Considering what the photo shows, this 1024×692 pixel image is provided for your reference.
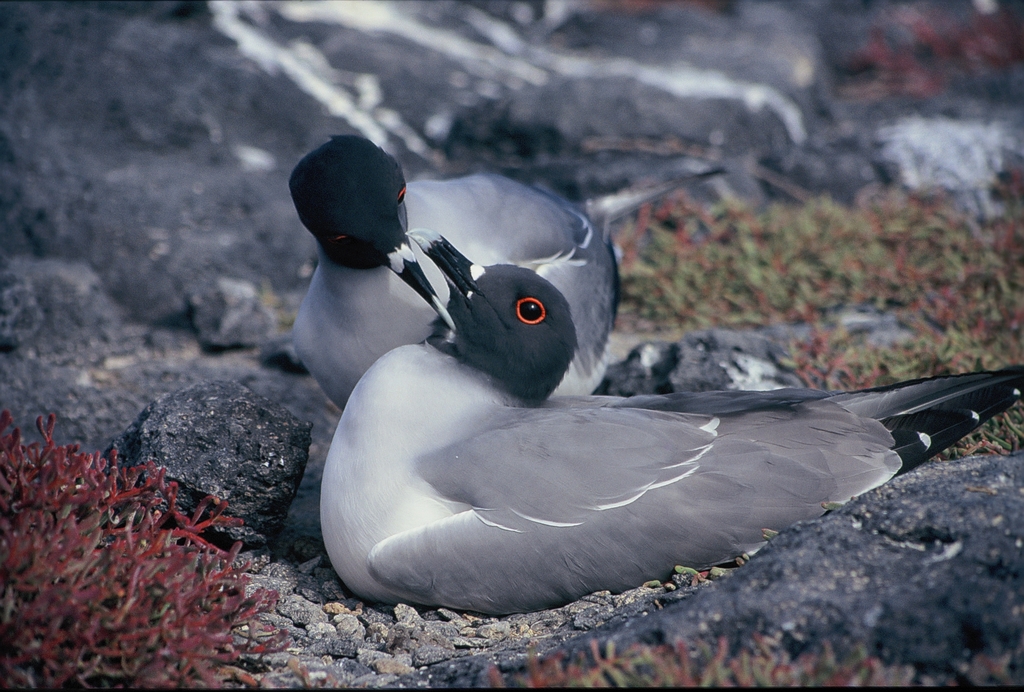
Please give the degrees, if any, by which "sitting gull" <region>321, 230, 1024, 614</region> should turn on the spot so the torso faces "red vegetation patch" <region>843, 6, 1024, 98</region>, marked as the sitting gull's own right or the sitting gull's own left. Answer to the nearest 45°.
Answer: approximately 90° to the sitting gull's own right

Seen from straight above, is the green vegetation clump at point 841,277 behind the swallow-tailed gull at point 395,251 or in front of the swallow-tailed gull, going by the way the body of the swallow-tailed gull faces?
behind

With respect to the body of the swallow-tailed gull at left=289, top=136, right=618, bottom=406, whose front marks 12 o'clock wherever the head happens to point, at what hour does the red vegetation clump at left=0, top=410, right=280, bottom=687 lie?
The red vegetation clump is roughly at 11 o'clock from the swallow-tailed gull.

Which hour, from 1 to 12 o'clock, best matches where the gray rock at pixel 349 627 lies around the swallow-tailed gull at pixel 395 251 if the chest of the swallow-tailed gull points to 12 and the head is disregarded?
The gray rock is roughly at 10 o'clock from the swallow-tailed gull.

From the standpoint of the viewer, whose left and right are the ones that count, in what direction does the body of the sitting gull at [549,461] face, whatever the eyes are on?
facing to the left of the viewer

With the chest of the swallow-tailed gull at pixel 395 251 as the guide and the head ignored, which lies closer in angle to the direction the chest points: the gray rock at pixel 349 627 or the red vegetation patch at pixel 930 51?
the gray rock

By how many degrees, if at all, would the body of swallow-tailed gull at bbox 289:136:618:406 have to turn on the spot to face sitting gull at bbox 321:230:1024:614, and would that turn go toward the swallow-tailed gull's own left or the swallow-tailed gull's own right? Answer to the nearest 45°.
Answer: approximately 90° to the swallow-tailed gull's own left

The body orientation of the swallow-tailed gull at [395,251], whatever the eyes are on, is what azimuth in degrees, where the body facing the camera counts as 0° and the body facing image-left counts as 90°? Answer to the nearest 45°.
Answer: approximately 45°
